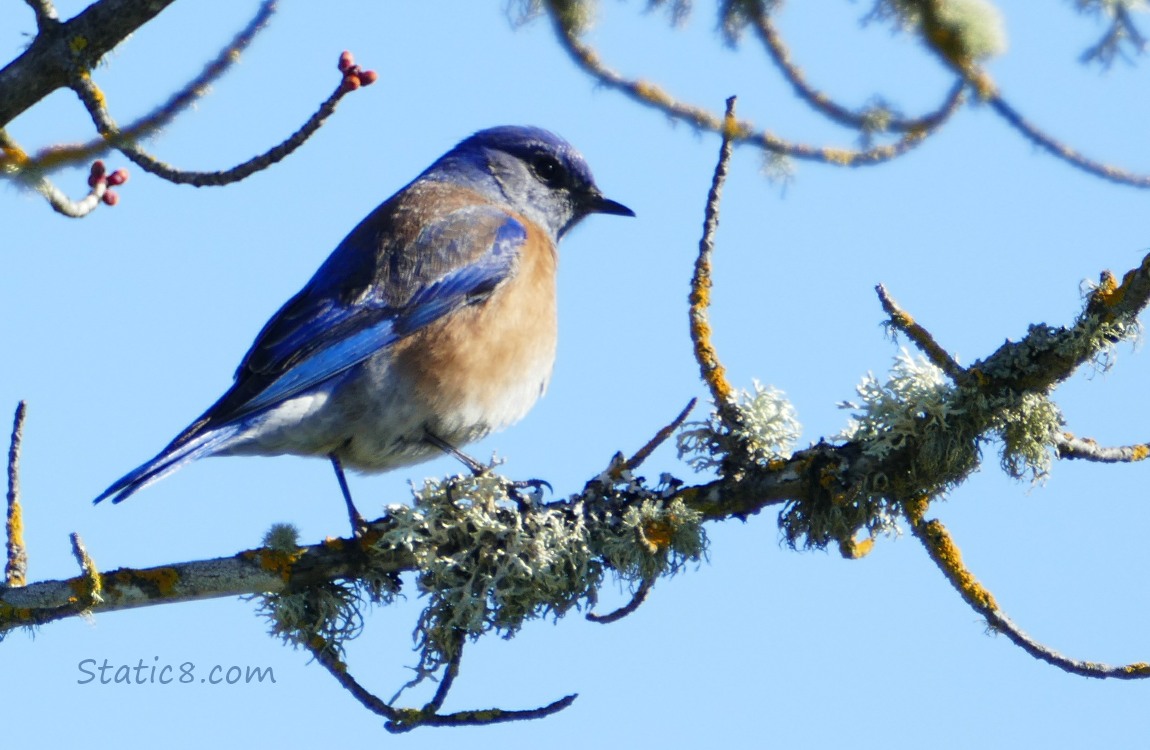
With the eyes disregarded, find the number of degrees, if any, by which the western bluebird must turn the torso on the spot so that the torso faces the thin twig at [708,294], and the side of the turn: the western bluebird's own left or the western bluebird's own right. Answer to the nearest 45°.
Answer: approximately 45° to the western bluebird's own right

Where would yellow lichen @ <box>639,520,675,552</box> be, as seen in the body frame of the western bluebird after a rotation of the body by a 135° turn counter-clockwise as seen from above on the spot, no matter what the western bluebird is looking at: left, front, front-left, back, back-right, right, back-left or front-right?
back

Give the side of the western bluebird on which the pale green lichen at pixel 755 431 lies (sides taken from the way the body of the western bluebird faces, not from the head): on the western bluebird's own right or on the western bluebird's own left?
on the western bluebird's own right

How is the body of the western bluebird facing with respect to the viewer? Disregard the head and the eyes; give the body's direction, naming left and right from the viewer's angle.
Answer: facing to the right of the viewer

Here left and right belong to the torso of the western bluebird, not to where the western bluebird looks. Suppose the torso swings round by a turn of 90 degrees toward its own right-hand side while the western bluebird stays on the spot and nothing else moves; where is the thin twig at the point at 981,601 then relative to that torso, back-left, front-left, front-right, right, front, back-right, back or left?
front-left

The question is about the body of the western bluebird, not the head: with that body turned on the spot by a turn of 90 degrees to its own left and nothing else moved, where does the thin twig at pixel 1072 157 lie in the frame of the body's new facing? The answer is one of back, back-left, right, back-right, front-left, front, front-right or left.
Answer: back-right
